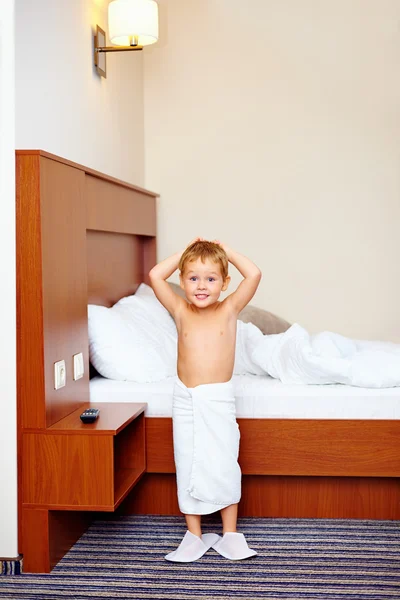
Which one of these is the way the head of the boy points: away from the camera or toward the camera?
toward the camera

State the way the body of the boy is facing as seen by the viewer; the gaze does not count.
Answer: toward the camera

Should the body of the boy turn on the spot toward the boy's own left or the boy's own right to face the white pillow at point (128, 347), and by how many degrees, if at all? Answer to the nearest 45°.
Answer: approximately 135° to the boy's own right

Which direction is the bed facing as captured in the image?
to the viewer's right

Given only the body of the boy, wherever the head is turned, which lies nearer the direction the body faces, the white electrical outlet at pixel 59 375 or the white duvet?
the white electrical outlet

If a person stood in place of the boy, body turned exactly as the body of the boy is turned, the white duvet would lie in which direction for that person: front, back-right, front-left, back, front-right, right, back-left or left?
back-left

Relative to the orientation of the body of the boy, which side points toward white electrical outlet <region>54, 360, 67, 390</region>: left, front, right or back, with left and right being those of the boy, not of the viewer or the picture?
right

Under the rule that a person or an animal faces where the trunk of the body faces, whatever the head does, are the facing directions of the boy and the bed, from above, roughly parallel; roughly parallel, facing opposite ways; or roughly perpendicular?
roughly perpendicular
